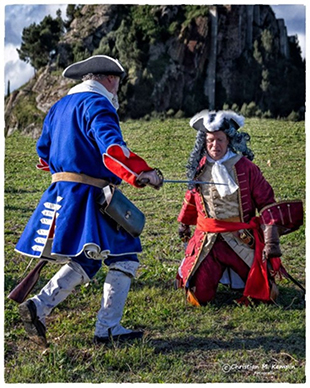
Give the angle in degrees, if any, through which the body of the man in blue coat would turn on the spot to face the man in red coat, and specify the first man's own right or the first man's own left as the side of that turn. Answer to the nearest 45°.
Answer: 0° — they already face them

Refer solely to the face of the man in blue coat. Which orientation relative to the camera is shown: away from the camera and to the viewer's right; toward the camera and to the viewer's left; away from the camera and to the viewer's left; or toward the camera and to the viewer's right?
away from the camera and to the viewer's right

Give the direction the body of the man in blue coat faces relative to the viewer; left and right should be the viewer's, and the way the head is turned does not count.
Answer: facing away from the viewer and to the right of the viewer
